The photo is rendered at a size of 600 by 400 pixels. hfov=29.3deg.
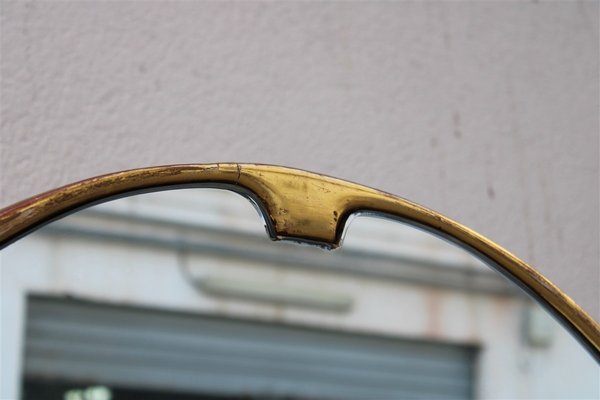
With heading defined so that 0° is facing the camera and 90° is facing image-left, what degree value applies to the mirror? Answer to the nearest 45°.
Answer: approximately 0°
